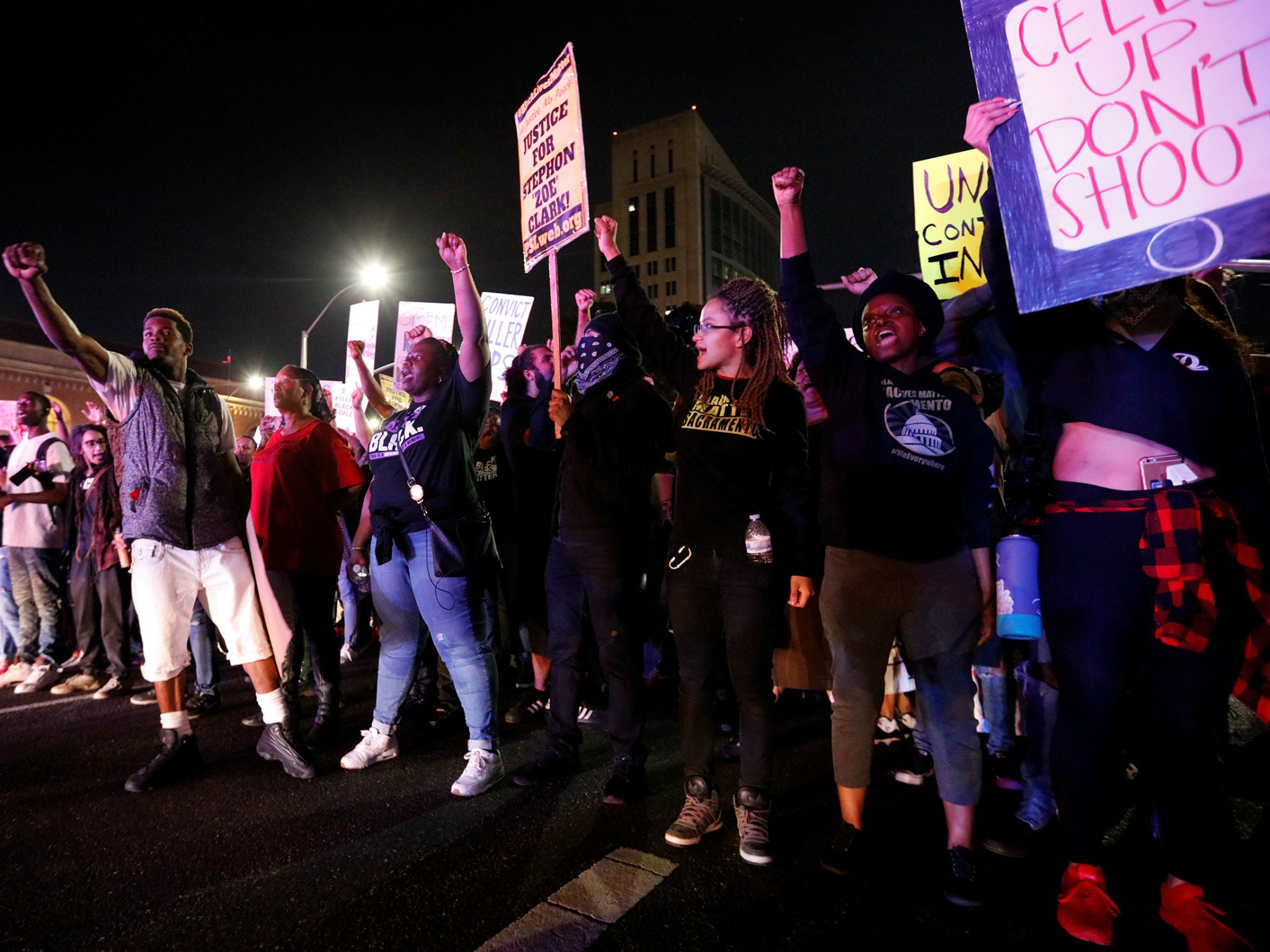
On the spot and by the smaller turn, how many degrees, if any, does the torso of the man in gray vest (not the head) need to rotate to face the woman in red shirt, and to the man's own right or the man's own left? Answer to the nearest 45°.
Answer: approximately 135° to the man's own left

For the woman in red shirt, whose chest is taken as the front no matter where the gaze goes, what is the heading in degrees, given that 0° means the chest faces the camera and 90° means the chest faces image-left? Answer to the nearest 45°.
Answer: approximately 45°

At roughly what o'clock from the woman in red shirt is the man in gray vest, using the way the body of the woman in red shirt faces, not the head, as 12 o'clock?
The man in gray vest is roughly at 12 o'clock from the woman in red shirt.

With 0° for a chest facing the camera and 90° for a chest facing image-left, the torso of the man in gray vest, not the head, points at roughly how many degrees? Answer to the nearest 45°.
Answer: approximately 0°
